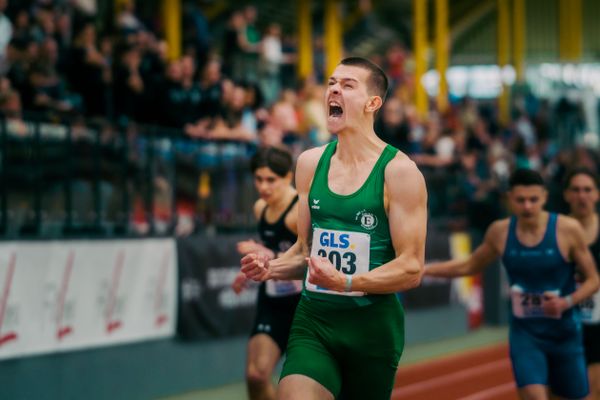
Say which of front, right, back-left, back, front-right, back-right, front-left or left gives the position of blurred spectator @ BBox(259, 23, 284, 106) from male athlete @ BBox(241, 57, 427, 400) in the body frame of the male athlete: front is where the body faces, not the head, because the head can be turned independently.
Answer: back-right

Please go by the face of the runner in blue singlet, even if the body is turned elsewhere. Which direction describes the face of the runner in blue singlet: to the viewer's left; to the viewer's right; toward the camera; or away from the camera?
toward the camera

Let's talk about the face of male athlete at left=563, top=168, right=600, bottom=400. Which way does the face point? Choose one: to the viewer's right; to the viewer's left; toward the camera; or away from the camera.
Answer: toward the camera

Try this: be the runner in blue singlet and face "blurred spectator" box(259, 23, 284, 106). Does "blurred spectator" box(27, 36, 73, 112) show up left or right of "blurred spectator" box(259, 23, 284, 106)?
left

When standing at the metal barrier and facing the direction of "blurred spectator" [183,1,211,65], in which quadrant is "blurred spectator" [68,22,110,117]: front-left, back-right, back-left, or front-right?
front-left

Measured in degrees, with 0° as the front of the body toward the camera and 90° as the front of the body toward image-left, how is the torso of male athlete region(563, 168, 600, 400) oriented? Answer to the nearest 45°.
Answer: approximately 0°

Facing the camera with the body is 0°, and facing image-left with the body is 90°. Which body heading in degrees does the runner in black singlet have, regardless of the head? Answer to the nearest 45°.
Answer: approximately 45°

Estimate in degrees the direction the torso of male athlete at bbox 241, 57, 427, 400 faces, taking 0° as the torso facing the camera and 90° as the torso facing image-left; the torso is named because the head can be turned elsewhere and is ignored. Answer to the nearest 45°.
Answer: approximately 45°

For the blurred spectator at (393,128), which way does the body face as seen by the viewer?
toward the camera

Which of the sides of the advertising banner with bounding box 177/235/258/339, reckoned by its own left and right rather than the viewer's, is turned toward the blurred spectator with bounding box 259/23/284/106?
back

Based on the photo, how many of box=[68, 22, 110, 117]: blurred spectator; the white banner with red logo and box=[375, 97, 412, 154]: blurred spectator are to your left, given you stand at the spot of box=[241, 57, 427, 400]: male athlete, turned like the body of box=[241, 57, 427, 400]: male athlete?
0

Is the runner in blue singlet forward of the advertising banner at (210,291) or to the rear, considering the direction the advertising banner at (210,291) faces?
forward

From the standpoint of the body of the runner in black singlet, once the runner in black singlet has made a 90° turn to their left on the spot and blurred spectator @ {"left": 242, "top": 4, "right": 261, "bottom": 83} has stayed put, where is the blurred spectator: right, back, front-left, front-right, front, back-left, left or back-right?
back-left

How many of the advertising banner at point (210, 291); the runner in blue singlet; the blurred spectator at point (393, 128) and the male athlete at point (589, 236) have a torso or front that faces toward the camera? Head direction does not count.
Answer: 4

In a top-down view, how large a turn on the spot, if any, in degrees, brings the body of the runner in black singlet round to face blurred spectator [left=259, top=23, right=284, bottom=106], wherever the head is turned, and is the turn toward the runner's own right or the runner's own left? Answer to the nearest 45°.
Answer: approximately 135° to the runner's own right
